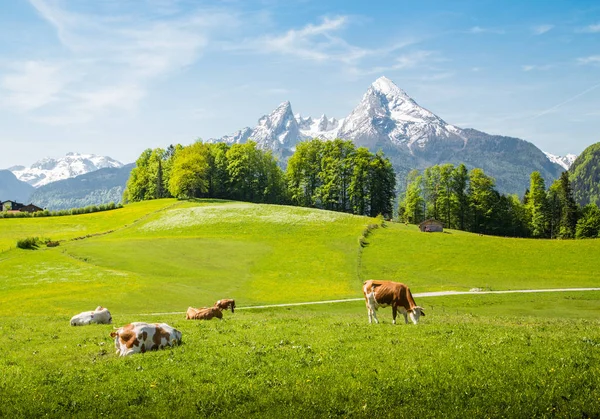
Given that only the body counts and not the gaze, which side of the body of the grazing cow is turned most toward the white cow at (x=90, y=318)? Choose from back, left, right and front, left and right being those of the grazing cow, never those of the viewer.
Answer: back

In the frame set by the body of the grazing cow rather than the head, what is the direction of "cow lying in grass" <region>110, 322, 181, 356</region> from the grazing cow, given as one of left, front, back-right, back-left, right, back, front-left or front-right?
back-right

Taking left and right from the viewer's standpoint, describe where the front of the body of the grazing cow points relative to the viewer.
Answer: facing to the right of the viewer

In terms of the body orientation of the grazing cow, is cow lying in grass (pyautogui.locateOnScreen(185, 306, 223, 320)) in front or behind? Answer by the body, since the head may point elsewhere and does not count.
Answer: behind

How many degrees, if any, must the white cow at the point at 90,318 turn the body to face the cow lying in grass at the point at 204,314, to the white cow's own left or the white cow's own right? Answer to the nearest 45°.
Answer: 0° — it already faces it
